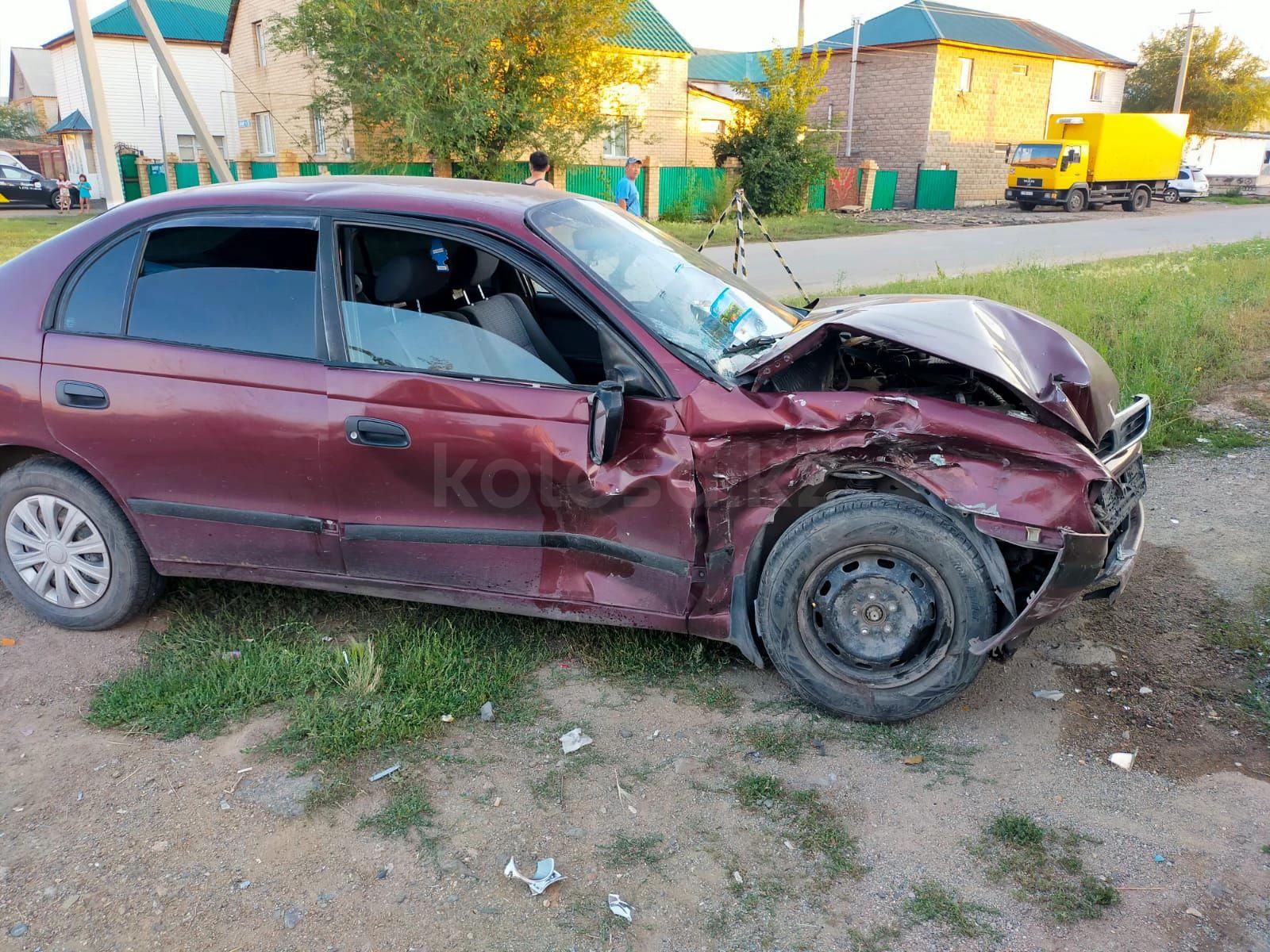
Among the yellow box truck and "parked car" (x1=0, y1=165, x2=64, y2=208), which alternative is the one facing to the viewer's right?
the parked car

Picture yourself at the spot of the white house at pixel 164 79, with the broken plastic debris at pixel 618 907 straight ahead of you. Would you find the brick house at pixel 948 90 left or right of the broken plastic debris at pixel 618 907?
left

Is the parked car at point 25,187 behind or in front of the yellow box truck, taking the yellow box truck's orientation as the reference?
in front

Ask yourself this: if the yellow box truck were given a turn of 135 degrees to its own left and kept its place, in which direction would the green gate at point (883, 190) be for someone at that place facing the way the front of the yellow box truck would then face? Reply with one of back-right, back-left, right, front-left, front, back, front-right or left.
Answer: back

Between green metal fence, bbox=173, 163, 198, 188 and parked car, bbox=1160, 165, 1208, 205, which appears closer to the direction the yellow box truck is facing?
the green metal fence

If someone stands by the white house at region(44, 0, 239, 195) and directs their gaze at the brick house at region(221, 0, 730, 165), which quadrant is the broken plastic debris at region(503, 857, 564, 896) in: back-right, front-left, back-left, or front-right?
front-right

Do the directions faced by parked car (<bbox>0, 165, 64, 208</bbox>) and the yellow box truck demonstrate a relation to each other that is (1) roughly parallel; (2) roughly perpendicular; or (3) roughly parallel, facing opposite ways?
roughly parallel, facing opposite ways

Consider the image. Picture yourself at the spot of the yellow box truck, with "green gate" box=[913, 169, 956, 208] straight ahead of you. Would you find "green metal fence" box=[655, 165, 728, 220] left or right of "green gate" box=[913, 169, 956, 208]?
left

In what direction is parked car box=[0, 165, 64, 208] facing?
to the viewer's right

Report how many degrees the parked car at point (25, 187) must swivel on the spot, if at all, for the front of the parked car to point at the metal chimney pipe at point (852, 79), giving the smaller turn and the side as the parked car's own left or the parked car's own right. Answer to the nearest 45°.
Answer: approximately 45° to the parked car's own right

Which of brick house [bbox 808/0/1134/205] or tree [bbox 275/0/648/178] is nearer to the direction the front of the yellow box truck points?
the tree

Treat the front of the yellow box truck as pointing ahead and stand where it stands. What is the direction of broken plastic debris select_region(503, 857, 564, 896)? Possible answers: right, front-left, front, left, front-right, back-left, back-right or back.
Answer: front-left

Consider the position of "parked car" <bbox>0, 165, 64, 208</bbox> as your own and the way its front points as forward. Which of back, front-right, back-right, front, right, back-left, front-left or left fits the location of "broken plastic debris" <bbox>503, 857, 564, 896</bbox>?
right

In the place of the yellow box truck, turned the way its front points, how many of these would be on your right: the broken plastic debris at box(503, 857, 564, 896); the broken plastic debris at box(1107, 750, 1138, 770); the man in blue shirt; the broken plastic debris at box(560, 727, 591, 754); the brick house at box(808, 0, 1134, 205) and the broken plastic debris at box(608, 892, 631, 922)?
1

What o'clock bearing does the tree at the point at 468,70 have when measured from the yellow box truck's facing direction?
The tree is roughly at 12 o'clock from the yellow box truck.

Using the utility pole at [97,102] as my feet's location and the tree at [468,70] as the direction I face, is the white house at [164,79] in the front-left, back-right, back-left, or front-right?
front-left
